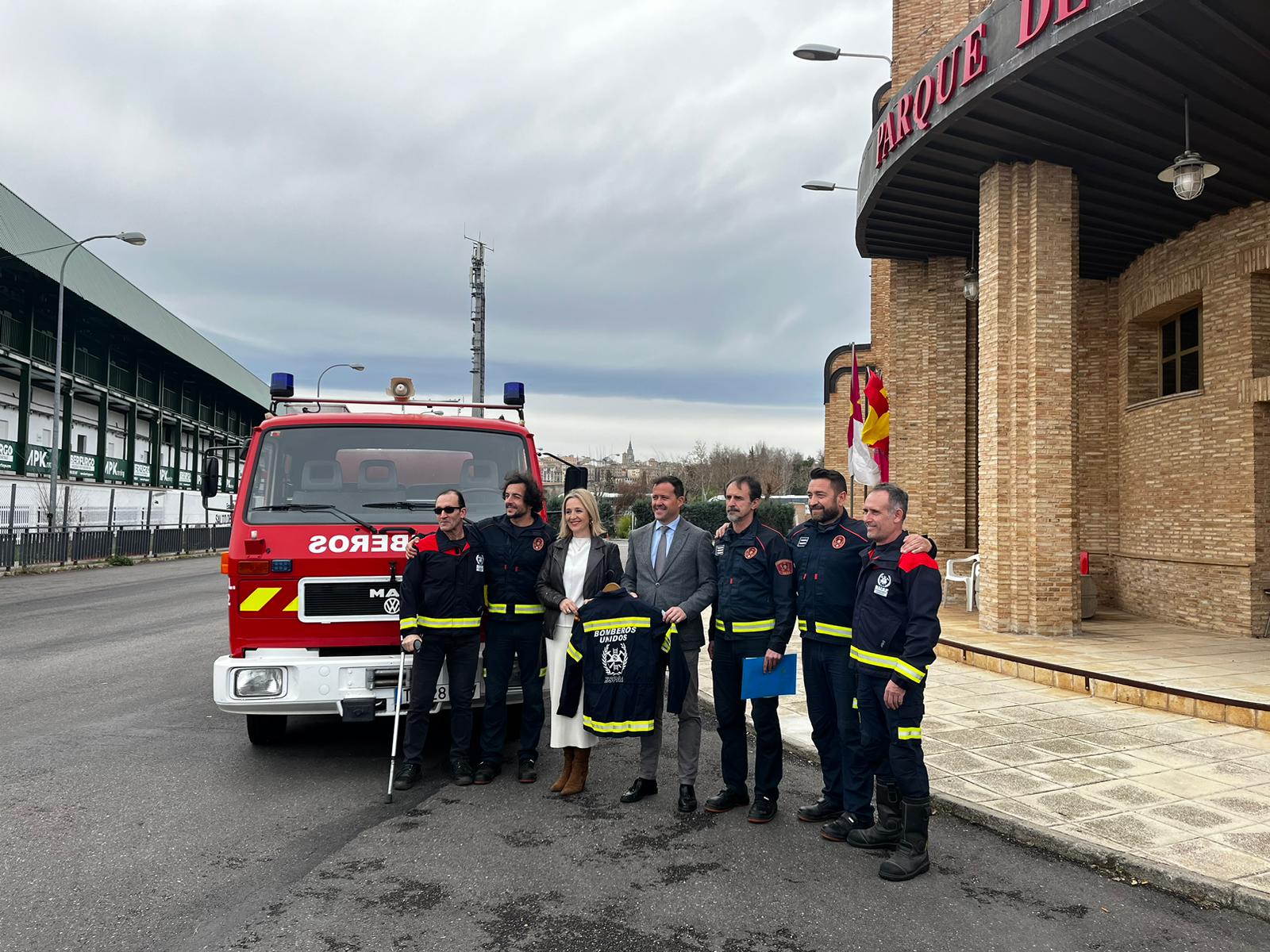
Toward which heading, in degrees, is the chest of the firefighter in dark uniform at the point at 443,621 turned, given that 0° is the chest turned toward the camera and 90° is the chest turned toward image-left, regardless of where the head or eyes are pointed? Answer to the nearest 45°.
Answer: approximately 0°

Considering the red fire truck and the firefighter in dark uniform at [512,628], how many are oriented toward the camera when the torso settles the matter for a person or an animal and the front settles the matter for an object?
2

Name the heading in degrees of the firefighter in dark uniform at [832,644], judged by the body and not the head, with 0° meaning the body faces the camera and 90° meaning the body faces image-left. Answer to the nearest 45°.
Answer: approximately 45°

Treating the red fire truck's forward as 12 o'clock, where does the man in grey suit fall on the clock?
The man in grey suit is roughly at 10 o'clock from the red fire truck.

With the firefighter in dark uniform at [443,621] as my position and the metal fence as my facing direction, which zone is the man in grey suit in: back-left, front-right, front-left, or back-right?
back-right

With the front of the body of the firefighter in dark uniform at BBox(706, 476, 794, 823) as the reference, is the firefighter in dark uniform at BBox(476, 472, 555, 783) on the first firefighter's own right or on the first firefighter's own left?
on the first firefighter's own right

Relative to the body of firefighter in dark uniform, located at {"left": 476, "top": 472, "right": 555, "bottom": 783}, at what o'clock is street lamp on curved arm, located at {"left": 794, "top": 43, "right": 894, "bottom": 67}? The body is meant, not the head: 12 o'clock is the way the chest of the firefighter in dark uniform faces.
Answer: The street lamp on curved arm is roughly at 7 o'clock from the firefighter in dark uniform.

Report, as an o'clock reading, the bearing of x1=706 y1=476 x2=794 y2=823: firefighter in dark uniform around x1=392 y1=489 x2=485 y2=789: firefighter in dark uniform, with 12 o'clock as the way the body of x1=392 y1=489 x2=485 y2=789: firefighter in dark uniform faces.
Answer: x1=706 y1=476 x2=794 y2=823: firefighter in dark uniform is roughly at 10 o'clock from x1=392 y1=489 x2=485 y2=789: firefighter in dark uniform.

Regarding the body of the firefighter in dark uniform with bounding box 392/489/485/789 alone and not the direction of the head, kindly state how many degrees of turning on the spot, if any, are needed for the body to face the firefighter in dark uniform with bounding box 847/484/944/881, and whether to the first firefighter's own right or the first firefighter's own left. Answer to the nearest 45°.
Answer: approximately 45° to the first firefighter's own left

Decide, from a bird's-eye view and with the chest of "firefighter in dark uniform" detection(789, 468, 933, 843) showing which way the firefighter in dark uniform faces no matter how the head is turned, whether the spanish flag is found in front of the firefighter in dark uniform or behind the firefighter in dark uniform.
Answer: behind

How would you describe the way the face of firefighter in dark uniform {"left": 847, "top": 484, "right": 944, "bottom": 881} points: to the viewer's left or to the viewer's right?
to the viewer's left

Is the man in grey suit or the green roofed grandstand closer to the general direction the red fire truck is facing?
the man in grey suit
